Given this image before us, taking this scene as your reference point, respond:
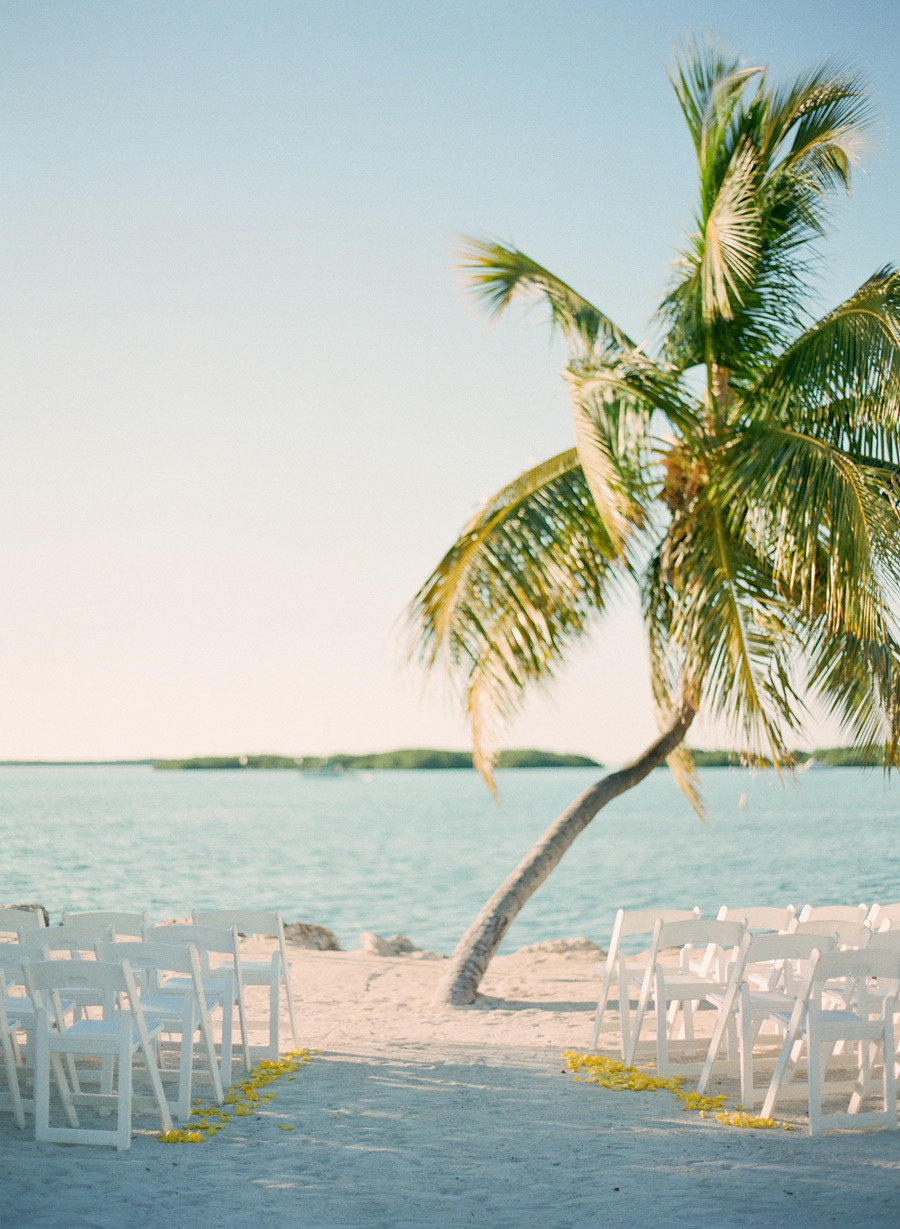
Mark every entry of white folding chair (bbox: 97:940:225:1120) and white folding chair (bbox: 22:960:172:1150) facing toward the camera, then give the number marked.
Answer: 0

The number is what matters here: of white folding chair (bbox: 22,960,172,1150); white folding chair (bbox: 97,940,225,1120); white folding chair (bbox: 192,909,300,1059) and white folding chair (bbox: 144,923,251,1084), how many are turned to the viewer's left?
0

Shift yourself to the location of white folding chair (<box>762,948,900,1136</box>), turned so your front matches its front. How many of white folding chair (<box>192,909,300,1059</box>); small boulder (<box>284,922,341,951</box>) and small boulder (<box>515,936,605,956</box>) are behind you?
0

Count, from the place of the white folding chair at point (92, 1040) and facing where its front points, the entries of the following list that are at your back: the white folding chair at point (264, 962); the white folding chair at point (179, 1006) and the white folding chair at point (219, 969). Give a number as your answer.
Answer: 0

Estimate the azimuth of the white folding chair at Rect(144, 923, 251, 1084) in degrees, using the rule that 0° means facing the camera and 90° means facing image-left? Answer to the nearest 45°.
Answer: approximately 225°

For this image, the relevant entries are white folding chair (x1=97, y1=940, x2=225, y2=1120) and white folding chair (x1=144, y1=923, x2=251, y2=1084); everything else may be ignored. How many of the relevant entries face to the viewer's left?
0

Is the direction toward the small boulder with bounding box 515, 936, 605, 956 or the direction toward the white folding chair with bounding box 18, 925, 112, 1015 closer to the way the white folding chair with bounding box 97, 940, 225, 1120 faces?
the small boulder

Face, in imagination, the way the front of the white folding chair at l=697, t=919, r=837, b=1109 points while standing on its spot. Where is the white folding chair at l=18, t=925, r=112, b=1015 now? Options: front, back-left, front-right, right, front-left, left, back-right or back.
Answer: front-left

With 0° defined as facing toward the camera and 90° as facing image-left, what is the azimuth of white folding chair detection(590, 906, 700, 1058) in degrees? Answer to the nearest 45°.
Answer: approximately 135°

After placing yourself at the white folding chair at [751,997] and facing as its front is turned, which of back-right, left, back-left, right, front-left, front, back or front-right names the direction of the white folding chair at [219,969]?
front-left

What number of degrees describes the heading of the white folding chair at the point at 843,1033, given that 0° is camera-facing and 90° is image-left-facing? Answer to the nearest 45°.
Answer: approximately 135°

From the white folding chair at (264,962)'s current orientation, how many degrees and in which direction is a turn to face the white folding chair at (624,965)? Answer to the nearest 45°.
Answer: approximately 45° to its right

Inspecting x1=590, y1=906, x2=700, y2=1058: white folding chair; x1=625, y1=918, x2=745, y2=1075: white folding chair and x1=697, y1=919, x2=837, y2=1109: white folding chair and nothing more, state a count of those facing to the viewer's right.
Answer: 0

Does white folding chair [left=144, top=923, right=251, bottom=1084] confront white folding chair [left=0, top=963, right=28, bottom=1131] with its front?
no

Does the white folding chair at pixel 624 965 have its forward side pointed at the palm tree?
no

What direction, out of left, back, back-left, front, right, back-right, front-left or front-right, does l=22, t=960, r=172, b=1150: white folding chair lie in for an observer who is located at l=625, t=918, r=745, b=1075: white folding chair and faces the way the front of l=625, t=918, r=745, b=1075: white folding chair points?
left

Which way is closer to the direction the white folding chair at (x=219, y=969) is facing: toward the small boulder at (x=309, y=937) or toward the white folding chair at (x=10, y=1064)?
the small boulder

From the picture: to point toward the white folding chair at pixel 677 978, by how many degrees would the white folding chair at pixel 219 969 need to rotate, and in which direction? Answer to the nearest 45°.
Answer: approximately 45° to its right

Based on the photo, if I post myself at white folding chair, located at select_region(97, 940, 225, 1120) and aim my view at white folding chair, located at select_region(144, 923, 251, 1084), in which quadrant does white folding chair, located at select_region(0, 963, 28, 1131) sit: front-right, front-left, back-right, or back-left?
back-left

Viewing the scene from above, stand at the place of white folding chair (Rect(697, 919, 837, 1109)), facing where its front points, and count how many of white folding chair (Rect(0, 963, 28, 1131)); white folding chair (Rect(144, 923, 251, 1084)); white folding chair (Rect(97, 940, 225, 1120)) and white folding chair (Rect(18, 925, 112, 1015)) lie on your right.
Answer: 0

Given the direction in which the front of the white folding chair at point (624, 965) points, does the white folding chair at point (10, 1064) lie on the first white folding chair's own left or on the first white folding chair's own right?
on the first white folding chair's own left

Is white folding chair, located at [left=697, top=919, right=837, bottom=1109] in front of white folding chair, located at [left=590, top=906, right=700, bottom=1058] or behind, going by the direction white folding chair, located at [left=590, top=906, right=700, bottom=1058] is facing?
behind

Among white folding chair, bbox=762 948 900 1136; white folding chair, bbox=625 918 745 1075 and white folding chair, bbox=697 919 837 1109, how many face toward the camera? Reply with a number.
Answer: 0
